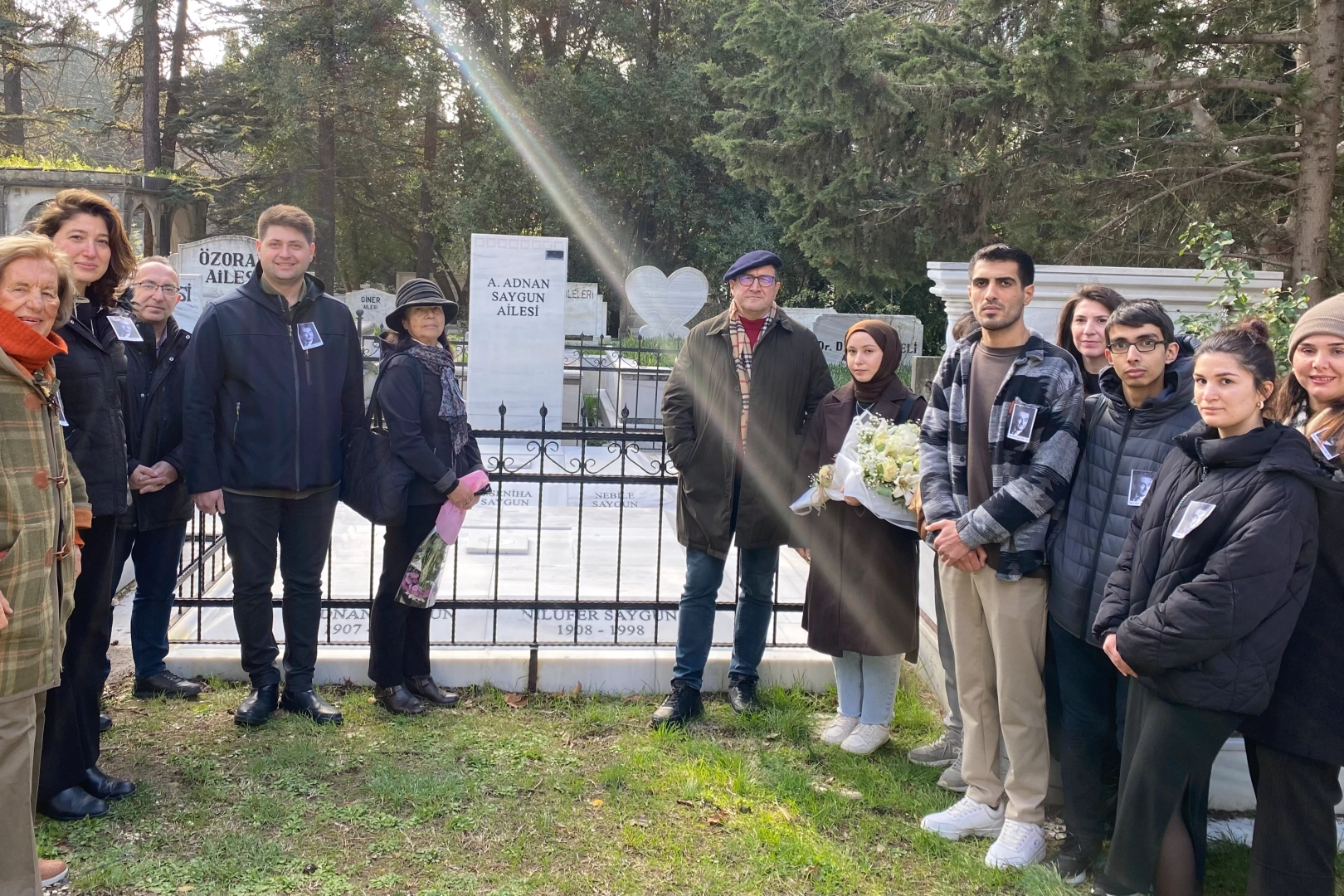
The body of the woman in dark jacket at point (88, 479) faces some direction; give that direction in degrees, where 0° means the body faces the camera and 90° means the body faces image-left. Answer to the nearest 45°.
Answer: approximately 315°

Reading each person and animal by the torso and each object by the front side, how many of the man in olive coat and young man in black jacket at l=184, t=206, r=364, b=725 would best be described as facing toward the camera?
2

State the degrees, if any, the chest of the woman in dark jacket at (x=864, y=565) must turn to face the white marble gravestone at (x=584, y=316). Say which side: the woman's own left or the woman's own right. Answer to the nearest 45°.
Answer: approximately 135° to the woman's own right

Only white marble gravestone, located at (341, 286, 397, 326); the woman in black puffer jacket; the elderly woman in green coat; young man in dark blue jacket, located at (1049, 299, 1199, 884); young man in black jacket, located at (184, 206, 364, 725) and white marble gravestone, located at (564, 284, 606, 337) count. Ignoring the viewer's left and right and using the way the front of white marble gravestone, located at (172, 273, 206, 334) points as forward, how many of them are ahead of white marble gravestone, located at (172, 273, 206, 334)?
4

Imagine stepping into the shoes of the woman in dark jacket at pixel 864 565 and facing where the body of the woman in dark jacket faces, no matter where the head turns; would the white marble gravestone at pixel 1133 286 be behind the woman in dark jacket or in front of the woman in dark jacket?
behind

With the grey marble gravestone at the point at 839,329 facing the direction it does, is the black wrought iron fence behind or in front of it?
in front

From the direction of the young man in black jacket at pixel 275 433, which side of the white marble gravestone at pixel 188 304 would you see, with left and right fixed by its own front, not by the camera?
front

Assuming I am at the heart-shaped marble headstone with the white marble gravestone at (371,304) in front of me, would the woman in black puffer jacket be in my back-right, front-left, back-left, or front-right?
back-left
